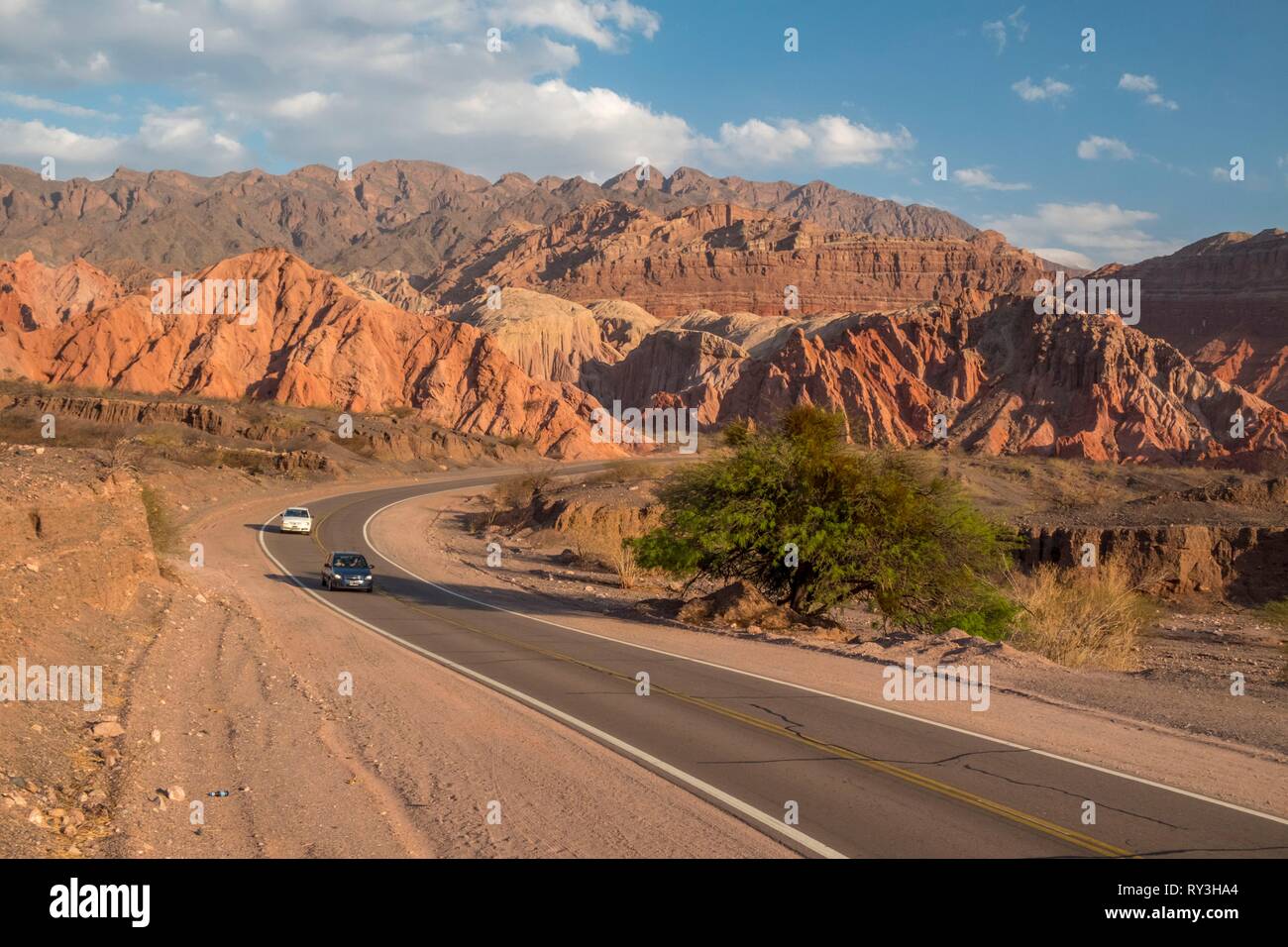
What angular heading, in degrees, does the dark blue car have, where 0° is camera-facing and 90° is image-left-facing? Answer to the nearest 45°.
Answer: approximately 0°

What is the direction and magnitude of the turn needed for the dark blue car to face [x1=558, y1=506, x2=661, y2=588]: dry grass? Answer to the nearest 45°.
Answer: approximately 135° to its left

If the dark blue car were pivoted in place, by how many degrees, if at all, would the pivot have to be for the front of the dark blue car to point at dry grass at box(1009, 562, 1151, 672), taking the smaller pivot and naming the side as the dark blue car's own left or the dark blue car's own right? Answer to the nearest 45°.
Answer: approximately 45° to the dark blue car's own left

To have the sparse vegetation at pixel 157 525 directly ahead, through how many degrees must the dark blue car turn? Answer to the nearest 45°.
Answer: approximately 90° to its right

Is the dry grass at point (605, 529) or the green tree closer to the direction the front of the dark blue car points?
the green tree
